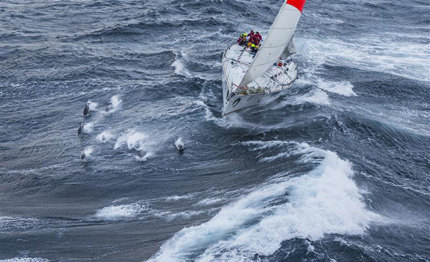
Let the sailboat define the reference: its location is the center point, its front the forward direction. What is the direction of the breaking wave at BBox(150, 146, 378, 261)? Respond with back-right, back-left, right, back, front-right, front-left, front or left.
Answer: front-left
